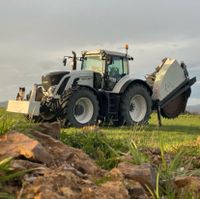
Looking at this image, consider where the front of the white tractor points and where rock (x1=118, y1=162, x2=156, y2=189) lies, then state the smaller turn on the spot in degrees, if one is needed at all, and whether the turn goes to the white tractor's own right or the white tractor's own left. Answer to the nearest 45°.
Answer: approximately 45° to the white tractor's own left

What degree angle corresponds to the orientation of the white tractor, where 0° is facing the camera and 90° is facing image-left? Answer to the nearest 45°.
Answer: approximately 45°
